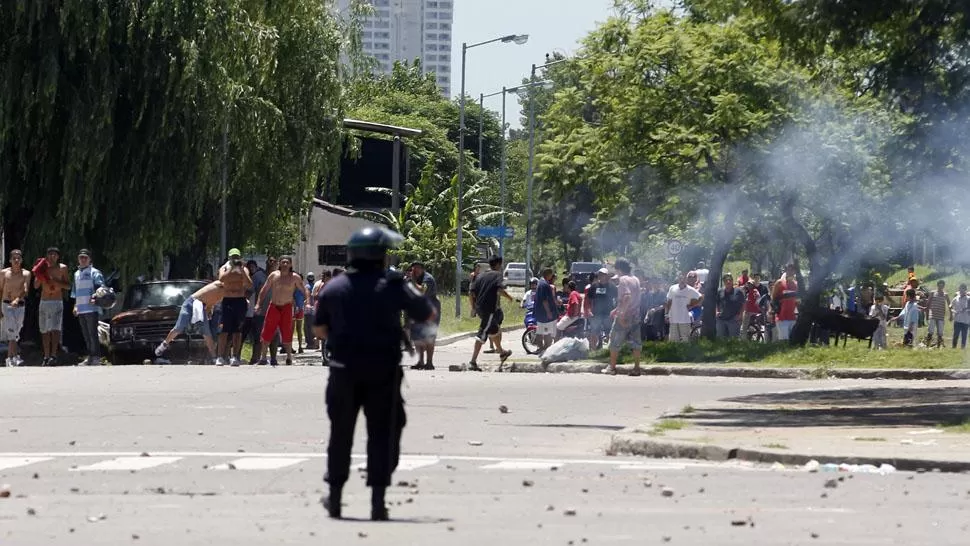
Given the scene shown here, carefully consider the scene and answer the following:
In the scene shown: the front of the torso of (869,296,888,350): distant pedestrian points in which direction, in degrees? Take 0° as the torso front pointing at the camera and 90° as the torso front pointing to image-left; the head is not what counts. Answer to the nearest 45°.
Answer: approximately 0°

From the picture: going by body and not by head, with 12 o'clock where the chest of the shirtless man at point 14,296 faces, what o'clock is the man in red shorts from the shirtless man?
The man in red shorts is roughly at 10 o'clock from the shirtless man.

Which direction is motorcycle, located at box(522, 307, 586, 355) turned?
to the viewer's left

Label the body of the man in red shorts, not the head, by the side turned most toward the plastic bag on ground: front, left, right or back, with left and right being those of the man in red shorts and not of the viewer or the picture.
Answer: left

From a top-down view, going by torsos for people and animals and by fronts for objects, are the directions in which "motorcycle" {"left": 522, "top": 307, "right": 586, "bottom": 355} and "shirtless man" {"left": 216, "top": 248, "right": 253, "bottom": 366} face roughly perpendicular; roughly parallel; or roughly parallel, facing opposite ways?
roughly perpendicular

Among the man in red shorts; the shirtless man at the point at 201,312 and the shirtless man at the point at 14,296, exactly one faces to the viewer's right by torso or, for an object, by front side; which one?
the shirtless man at the point at 201,312

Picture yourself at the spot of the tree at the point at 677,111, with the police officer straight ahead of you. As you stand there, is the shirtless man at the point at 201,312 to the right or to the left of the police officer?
right
